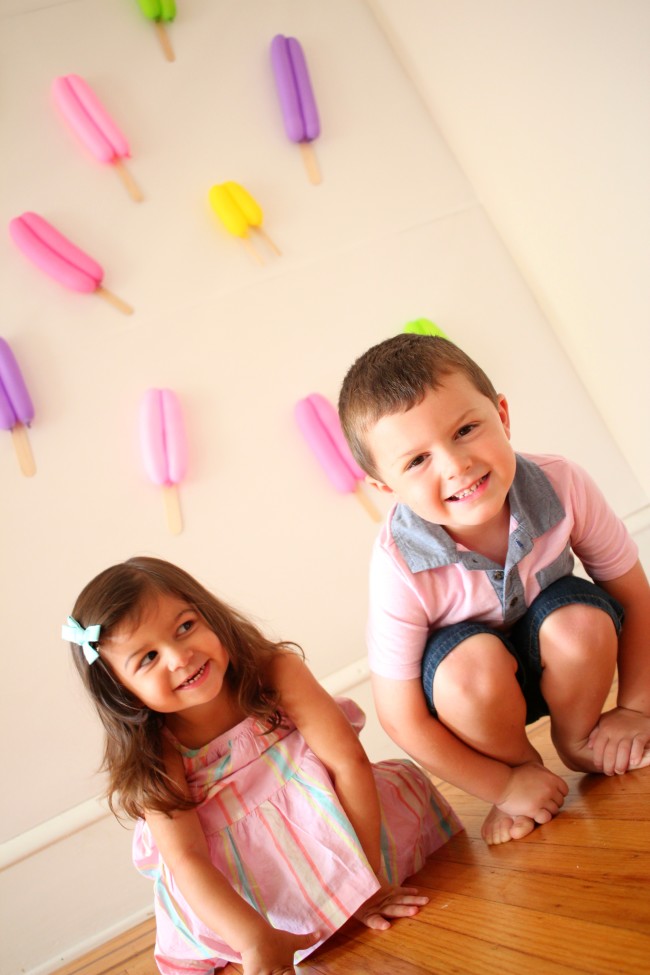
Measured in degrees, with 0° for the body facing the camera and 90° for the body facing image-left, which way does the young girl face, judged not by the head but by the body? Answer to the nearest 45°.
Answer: approximately 0°

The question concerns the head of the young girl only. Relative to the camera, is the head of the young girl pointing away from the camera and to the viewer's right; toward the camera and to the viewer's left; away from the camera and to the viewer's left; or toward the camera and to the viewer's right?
toward the camera and to the viewer's right

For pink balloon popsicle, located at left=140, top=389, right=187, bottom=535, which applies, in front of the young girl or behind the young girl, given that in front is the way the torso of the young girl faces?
behind

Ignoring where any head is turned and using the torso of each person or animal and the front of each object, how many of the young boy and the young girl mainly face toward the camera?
2

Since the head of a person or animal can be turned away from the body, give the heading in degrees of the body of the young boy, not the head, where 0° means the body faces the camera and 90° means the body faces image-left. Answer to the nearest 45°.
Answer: approximately 0°

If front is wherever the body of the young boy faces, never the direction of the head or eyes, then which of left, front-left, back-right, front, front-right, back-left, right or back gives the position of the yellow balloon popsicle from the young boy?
back

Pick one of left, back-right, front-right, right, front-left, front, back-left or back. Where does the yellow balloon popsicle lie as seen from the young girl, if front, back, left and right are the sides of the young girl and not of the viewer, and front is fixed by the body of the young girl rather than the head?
back-left

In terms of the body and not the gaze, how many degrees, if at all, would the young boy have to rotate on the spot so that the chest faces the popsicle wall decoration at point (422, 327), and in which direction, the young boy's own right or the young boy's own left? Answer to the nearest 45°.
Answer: approximately 180°

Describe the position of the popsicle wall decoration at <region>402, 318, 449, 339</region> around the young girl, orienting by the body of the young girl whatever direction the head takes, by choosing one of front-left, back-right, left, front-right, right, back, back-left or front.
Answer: back-left
